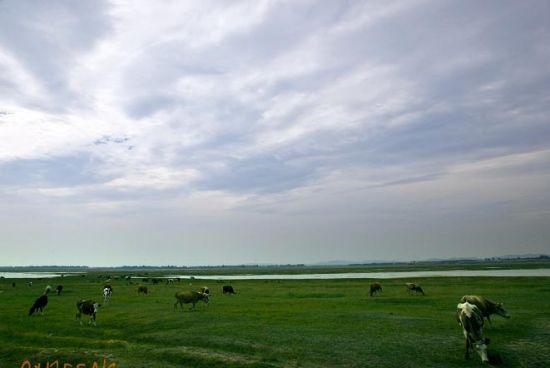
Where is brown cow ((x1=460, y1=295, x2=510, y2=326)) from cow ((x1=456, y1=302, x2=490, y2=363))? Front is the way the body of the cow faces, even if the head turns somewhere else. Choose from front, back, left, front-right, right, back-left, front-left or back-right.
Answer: back-left

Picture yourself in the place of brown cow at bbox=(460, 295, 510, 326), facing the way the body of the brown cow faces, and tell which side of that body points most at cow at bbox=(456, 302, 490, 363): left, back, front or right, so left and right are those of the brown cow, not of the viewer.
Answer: right

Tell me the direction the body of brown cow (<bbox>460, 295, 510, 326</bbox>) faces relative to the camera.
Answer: to the viewer's right

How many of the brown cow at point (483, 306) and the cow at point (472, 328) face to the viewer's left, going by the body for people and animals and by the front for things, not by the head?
0
